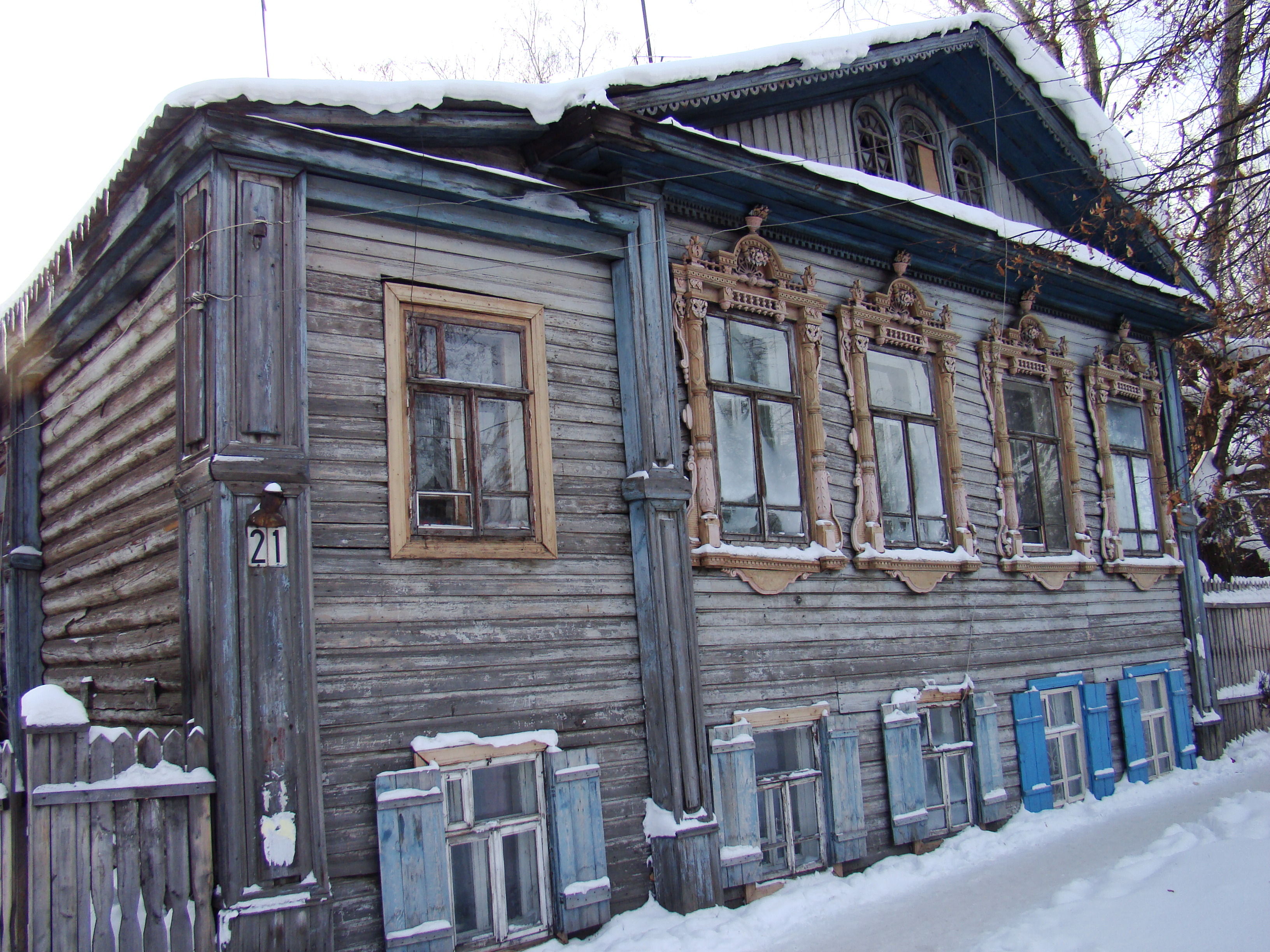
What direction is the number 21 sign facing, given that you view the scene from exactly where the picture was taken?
facing the viewer

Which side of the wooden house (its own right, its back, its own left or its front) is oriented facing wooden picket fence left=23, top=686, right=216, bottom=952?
right
